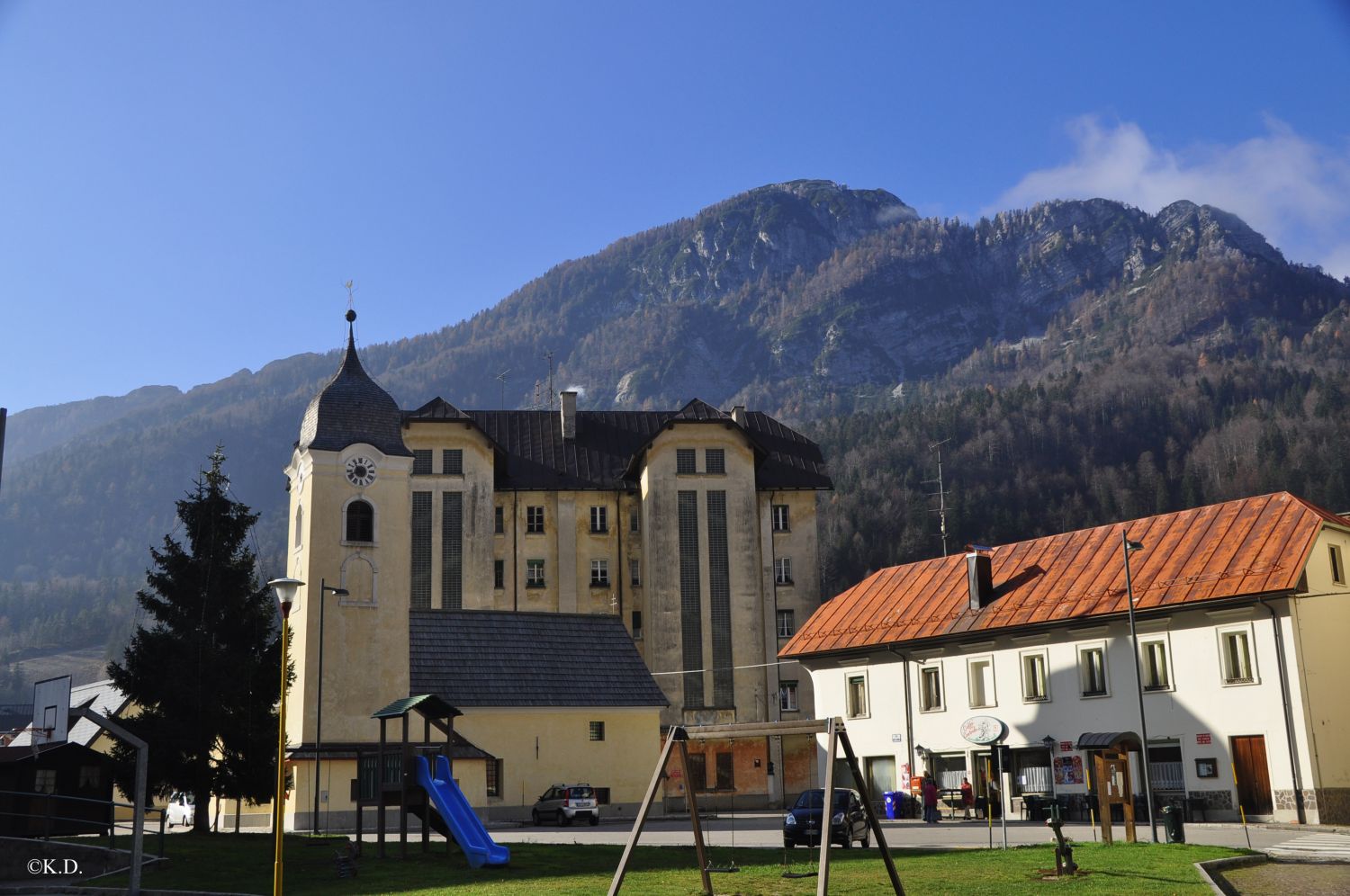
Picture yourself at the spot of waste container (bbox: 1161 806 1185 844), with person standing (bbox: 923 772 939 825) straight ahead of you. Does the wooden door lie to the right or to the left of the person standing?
right

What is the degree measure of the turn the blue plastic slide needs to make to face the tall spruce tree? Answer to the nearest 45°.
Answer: approximately 180°

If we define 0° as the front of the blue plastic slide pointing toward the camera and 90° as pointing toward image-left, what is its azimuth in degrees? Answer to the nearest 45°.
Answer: approximately 315°

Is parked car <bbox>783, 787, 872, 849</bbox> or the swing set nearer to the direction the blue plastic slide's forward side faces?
the swing set

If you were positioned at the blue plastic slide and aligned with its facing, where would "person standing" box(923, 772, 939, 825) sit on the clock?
The person standing is roughly at 9 o'clock from the blue plastic slide.
